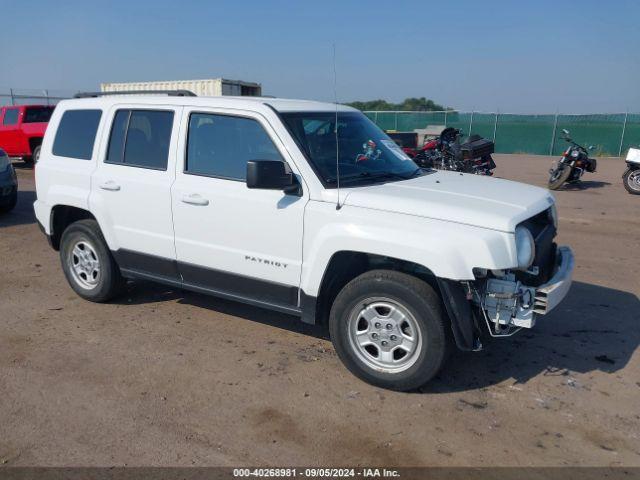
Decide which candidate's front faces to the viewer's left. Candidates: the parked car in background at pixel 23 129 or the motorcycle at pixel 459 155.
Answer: the motorcycle

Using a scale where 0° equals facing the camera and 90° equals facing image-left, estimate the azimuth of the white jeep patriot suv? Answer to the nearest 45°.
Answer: approximately 315°

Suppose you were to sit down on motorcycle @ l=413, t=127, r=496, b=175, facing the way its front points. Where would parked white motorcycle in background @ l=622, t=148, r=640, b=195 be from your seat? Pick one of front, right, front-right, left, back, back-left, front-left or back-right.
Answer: back

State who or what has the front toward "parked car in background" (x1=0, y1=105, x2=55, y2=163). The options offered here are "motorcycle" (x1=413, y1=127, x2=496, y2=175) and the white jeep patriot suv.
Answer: the motorcycle

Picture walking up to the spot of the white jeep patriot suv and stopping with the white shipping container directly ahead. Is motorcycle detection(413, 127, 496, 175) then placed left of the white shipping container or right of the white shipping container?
right

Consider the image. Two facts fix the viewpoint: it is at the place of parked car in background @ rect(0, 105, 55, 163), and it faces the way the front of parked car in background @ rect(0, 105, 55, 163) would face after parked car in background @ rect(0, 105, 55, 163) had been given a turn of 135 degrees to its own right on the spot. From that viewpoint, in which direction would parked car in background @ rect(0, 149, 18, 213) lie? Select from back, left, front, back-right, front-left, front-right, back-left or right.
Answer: front

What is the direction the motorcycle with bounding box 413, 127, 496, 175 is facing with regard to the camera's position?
facing to the left of the viewer

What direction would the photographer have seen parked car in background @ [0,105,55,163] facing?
facing away from the viewer and to the right of the viewer

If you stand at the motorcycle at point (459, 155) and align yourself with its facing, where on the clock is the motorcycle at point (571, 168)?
the motorcycle at point (571, 168) is roughly at 5 o'clock from the motorcycle at point (459, 155).

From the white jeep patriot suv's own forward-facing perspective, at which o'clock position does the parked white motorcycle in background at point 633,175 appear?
The parked white motorcycle in background is roughly at 9 o'clock from the white jeep patriot suv.
